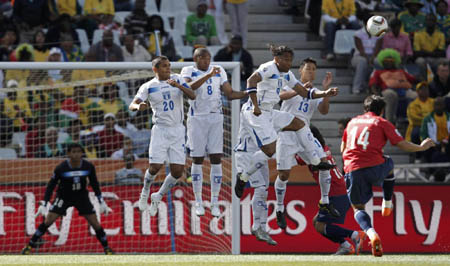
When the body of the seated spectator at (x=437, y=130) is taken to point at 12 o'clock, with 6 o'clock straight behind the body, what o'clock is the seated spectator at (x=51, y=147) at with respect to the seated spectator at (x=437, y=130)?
the seated spectator at (x=51, y=147) is roughly at 2 o'clock from the seated spectator at (x=437, y=130).

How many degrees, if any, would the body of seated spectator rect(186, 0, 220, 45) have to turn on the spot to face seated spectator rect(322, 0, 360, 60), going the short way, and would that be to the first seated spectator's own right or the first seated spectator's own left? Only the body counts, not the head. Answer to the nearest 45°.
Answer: approximately 90° to the first seated spectator's own left

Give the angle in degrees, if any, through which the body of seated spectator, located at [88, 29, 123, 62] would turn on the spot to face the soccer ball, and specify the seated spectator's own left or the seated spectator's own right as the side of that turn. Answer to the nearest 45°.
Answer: approximately 45° to the seated spectator's own left

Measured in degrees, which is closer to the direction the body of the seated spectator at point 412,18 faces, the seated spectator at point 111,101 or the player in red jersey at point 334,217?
the player in red jersey
